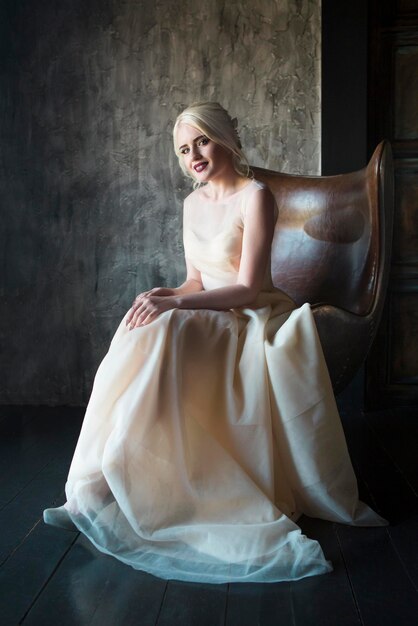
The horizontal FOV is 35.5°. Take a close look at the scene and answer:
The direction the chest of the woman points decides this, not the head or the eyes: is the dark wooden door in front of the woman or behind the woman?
behind

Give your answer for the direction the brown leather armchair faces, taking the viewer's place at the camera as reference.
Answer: facing the viewer and to the left of the viewer
